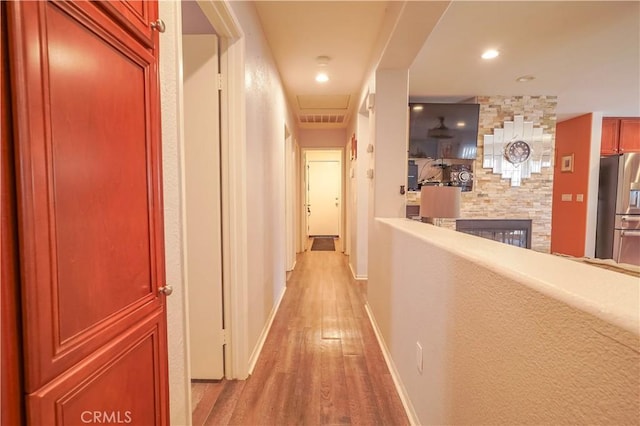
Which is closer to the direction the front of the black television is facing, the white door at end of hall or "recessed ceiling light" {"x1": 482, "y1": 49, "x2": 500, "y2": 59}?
the recessed ceiling light

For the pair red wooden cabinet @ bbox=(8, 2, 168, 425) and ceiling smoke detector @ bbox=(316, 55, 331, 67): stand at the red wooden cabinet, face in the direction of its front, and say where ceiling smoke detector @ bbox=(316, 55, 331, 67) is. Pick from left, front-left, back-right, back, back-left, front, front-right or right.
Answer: left

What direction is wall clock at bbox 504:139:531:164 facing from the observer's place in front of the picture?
facing the viewer and to the right of the viewer

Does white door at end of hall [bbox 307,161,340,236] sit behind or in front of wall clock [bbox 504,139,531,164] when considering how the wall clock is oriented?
behind

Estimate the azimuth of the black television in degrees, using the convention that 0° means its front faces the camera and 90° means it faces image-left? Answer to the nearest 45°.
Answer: approximately 0°

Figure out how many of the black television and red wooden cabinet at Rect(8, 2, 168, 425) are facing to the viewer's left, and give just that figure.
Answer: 0

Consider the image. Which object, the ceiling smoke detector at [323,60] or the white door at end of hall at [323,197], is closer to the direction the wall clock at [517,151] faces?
the ceiling smoke detector

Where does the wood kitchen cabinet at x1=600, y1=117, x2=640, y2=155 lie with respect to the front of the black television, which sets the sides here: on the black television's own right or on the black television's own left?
on the black television's own left

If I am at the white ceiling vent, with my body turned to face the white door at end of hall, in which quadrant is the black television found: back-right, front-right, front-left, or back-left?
back-right

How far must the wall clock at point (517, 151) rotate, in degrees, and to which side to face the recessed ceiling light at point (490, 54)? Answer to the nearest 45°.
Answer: approximately 45° to its right

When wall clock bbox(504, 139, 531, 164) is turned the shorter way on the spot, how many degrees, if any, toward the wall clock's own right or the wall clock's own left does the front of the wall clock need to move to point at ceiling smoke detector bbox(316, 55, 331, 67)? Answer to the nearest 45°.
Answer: approximately 90° to the wall clock's own right

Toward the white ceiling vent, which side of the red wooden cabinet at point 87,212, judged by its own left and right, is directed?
left

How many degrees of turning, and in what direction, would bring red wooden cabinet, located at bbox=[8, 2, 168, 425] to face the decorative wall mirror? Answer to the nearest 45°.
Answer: approximately 45° to its left

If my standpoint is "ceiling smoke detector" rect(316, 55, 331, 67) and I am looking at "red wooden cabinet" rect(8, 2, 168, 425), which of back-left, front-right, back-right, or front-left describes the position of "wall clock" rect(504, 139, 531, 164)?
back-left
